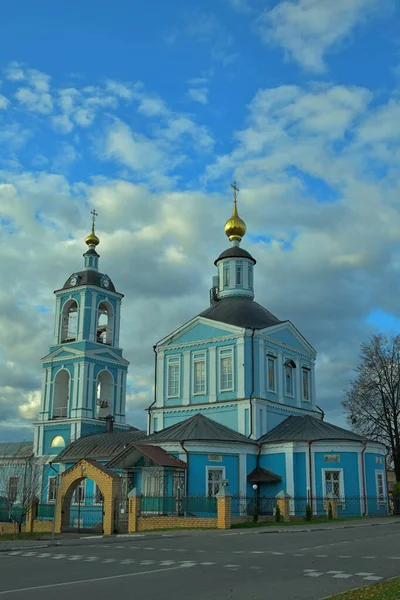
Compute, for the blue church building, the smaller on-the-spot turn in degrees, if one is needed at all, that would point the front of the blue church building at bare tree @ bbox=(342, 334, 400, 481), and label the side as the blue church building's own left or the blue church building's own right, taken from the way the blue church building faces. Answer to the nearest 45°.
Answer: approximately 135° to the blue church building's own right

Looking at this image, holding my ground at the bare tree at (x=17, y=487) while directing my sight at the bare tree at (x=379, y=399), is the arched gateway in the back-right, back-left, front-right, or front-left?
front-right

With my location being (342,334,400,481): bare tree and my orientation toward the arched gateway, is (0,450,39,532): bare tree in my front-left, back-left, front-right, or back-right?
front-right

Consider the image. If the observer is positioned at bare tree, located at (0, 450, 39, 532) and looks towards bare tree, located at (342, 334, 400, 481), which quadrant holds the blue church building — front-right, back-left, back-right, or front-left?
front-left

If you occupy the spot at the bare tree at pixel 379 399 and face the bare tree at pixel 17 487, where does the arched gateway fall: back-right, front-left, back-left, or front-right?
front-left

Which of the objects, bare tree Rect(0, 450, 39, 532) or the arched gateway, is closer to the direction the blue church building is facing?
the arched gateway

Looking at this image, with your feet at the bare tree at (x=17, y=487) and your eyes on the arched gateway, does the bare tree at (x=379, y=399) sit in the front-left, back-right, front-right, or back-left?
front-left

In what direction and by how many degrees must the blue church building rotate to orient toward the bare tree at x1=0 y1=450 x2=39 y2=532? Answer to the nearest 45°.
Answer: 0° — it already faces it
